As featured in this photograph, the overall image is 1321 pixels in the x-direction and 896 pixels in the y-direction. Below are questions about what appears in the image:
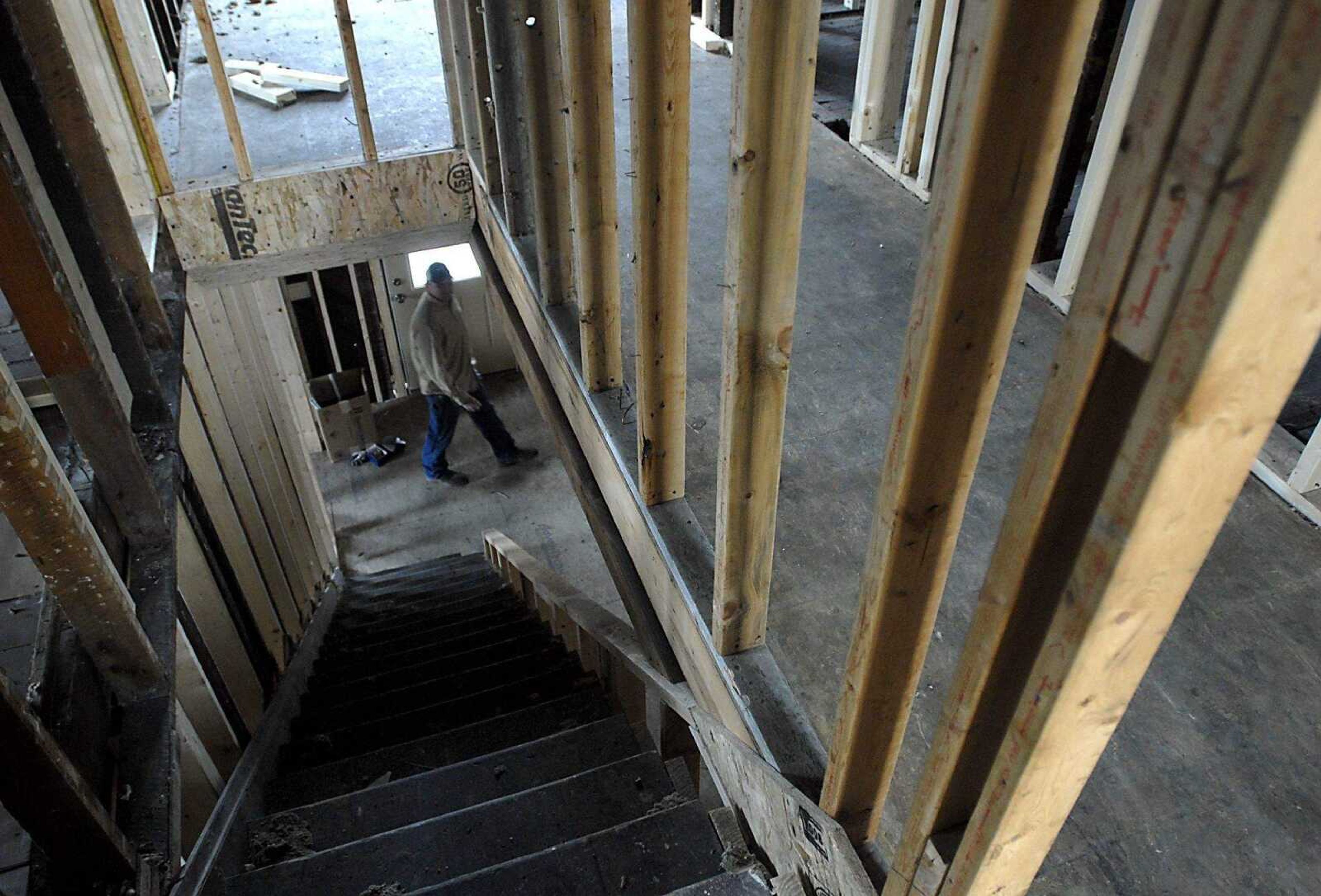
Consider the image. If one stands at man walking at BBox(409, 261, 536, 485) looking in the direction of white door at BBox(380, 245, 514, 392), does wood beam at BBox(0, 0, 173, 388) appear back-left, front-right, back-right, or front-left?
back-left

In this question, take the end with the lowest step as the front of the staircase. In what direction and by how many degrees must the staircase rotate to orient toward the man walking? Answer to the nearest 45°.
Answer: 0° — it already faces them

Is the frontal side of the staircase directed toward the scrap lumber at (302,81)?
yes

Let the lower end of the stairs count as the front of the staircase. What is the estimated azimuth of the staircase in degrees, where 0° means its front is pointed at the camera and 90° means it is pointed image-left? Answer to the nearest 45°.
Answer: approximately 180°

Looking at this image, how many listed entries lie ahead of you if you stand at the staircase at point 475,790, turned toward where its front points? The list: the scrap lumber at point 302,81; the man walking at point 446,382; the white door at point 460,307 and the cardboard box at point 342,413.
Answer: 4

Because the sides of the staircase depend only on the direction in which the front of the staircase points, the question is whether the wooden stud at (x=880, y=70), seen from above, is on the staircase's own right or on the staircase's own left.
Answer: on the staircase's own right

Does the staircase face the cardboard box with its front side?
yes
